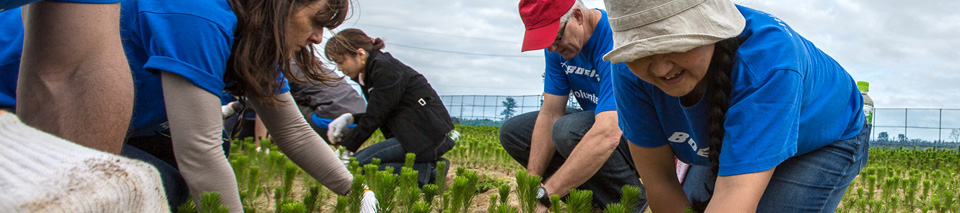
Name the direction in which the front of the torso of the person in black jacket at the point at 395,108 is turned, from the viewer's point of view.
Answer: to the viewer's left

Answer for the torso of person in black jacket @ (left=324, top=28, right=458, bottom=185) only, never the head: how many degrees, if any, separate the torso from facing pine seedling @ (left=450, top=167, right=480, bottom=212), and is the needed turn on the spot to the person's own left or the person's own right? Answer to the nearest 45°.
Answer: approximately 90° to the person's own left

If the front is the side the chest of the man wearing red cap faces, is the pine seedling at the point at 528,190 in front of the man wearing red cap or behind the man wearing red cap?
in front

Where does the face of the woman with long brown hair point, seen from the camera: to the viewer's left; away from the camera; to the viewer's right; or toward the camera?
to the viewer's right

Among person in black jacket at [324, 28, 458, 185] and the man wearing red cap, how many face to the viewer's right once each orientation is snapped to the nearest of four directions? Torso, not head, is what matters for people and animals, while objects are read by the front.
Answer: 0

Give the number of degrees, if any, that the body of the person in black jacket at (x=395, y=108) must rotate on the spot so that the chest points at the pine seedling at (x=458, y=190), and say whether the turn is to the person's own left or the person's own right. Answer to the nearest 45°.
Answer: approximately 90° to the person's own left

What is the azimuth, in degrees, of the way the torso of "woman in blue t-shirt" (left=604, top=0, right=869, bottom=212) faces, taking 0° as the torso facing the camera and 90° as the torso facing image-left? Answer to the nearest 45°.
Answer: approximately 45°

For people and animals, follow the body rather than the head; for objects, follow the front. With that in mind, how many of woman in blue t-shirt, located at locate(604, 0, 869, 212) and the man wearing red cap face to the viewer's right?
0

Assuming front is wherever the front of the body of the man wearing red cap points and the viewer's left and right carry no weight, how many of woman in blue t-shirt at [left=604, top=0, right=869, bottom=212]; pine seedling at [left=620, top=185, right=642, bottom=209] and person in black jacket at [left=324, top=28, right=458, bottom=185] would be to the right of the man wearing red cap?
1

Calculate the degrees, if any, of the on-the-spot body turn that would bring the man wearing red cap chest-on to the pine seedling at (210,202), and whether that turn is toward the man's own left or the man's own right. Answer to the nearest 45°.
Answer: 0° — they already face it

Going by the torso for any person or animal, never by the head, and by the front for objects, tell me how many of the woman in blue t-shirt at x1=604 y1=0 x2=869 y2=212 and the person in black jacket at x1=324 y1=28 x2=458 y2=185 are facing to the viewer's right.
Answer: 0
